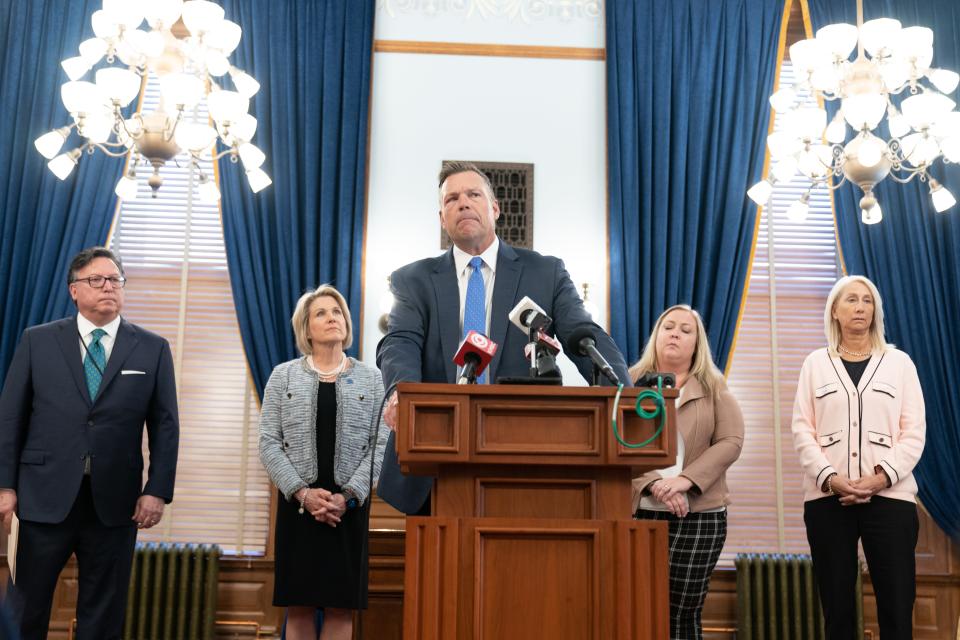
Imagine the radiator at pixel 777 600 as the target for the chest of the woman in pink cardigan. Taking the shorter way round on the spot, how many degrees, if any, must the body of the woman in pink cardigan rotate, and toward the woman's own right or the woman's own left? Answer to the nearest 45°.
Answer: approximately 180°

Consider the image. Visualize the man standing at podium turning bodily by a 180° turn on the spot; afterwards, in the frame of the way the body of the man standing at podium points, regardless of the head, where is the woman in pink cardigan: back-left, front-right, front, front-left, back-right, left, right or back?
front-right

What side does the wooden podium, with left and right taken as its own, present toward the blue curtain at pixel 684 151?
back

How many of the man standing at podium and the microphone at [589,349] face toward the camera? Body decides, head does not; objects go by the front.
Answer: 1

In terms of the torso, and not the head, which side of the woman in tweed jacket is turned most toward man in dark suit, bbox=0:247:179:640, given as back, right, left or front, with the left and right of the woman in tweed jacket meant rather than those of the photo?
right

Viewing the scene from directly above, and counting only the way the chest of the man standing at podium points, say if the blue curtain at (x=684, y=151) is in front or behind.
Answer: behind

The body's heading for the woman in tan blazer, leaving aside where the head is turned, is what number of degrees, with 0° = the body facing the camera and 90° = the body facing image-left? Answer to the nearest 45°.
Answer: approximately 45°
